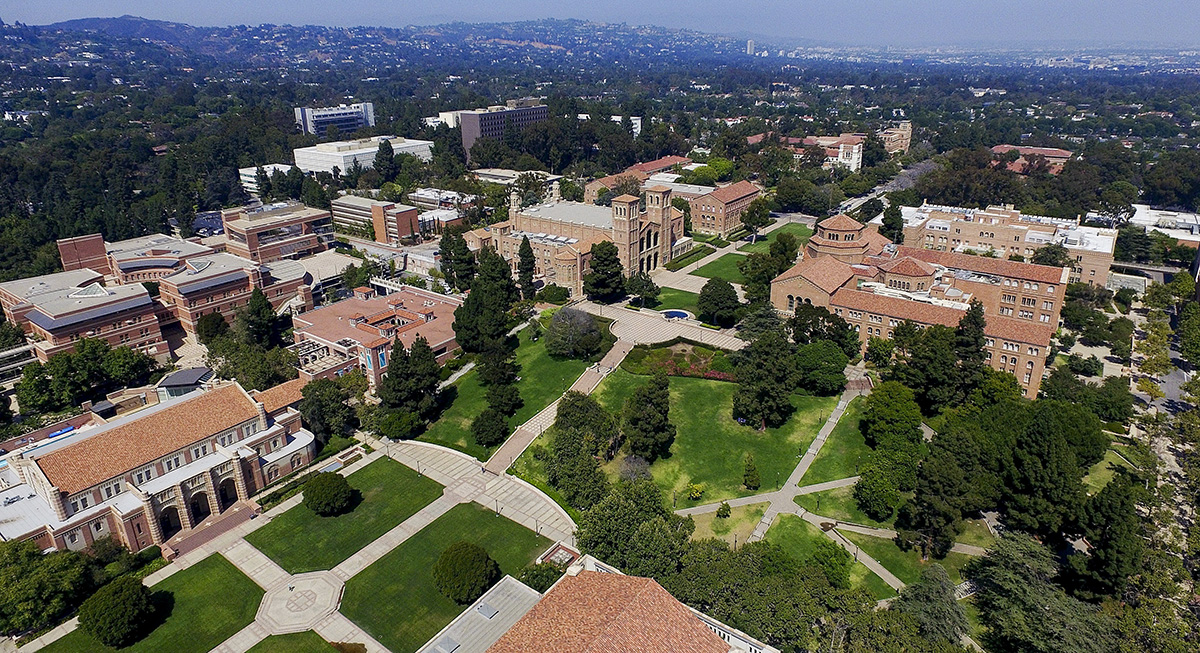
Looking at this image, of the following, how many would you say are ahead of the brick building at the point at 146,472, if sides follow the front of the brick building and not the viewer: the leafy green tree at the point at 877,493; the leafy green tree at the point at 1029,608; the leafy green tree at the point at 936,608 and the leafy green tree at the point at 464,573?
4

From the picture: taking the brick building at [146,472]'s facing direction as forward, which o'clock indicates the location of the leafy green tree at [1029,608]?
The leafy green tree is roughly at 12 o'clock from the brick building.

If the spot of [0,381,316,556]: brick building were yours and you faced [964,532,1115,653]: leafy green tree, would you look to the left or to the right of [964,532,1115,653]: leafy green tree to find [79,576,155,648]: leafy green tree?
right

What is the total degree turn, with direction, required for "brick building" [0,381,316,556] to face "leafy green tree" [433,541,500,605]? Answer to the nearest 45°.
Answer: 0° — it already faces it

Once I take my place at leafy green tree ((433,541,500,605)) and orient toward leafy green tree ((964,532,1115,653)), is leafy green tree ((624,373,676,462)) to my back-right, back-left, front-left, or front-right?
front-left

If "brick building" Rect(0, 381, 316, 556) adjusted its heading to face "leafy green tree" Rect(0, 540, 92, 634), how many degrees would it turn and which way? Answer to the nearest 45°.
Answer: approximately 90° to its right

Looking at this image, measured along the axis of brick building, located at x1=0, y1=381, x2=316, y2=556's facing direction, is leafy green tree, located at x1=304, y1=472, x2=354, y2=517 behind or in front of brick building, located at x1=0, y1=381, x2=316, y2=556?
in front

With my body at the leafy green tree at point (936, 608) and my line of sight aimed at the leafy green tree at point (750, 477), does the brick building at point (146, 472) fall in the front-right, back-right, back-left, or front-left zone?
front-left

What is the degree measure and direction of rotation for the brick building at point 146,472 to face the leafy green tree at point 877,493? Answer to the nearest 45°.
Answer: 0° — it already faces it

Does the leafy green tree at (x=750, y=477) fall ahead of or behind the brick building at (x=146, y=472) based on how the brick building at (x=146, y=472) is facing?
ahead

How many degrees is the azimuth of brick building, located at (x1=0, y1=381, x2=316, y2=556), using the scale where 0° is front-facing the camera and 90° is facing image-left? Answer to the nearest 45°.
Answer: approximately 315°

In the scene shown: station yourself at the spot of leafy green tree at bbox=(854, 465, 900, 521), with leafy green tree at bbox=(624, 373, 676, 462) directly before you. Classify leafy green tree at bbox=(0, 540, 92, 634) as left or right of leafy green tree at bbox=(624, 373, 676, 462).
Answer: left
